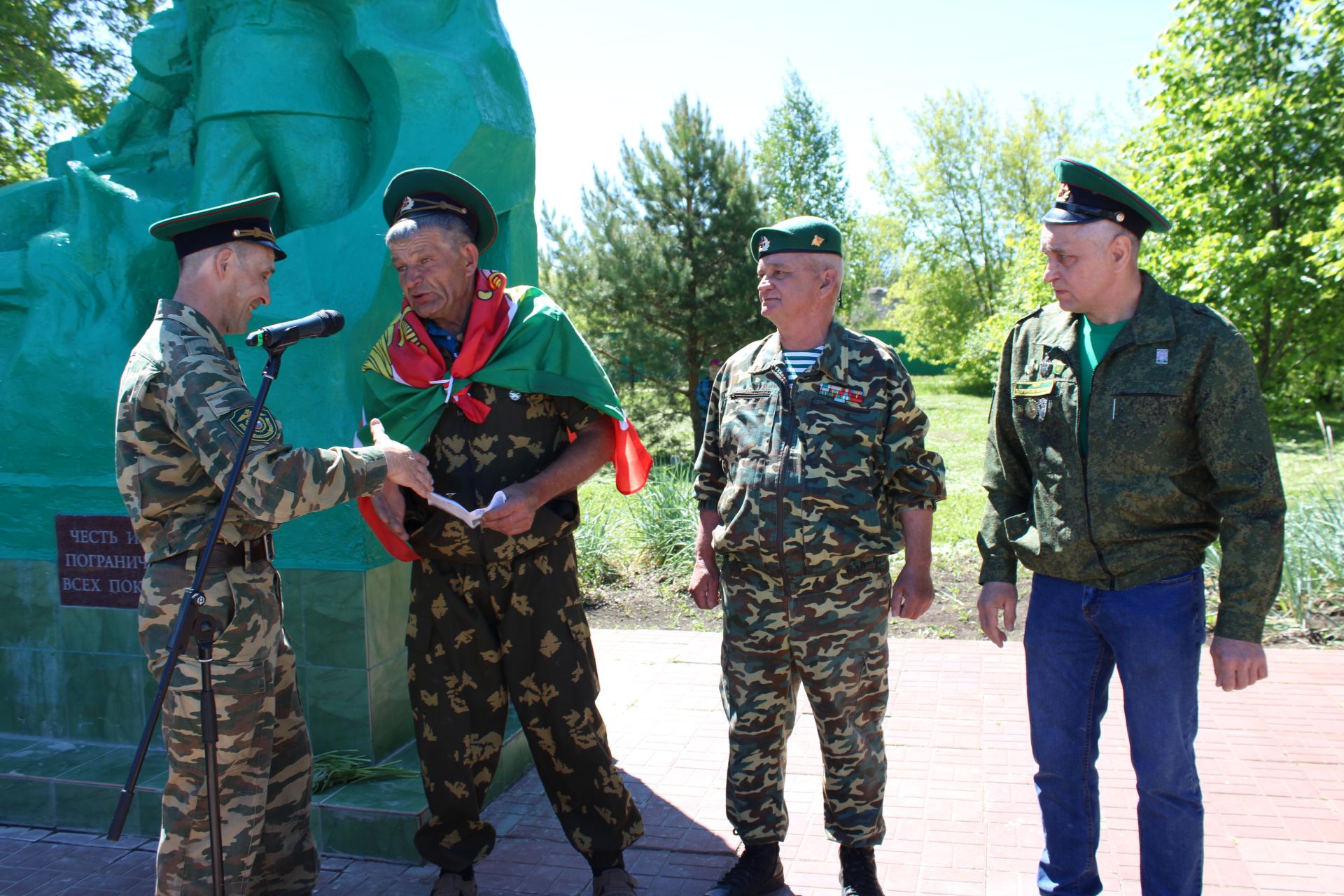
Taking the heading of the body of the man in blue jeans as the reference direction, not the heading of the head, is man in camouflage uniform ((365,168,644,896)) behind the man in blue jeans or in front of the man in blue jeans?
in front

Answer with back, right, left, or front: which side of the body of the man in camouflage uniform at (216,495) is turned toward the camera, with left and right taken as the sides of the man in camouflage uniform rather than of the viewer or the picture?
right

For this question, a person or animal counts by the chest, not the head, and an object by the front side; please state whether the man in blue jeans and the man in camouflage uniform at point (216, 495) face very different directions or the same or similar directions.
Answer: very different directions

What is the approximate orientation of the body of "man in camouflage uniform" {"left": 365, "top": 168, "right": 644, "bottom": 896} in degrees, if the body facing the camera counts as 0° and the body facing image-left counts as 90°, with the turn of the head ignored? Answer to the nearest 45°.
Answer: approximately 45°

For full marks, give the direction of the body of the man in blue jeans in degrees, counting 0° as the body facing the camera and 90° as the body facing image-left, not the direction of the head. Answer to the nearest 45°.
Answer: approximately 45°

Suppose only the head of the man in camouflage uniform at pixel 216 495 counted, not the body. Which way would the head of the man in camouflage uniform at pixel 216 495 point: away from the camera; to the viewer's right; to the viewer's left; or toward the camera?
to the viewer's right

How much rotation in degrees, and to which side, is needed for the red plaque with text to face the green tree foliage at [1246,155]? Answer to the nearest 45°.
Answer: approximately 90° to its left

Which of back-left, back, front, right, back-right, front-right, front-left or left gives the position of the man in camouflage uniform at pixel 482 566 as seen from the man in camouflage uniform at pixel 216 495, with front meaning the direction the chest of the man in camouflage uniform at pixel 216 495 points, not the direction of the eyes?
front

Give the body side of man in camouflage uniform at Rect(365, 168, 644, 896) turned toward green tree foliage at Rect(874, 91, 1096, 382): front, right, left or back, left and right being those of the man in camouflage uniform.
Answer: back

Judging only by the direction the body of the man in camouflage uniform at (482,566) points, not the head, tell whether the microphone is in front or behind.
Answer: in front

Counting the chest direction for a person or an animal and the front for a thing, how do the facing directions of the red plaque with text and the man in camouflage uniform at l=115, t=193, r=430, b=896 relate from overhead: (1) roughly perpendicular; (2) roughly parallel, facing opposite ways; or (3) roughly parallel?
roughly perpendicular

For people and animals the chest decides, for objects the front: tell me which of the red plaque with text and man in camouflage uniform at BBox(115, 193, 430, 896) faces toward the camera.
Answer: the red plaque with text

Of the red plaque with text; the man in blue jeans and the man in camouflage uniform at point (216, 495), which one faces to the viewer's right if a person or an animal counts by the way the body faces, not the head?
the man in camouflage uniform

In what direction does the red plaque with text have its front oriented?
toward the camera

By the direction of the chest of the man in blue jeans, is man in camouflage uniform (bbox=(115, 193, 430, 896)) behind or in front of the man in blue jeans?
in front

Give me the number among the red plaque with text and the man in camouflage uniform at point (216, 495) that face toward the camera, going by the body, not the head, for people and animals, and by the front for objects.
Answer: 1
